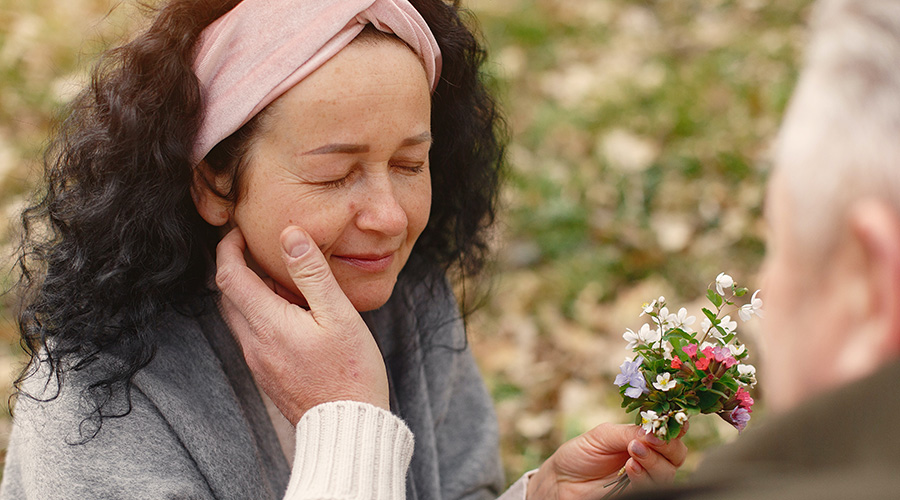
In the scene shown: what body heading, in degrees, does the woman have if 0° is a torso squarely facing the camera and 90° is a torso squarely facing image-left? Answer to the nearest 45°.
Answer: approximately 315°

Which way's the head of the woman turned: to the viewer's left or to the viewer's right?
to the viewer's right
